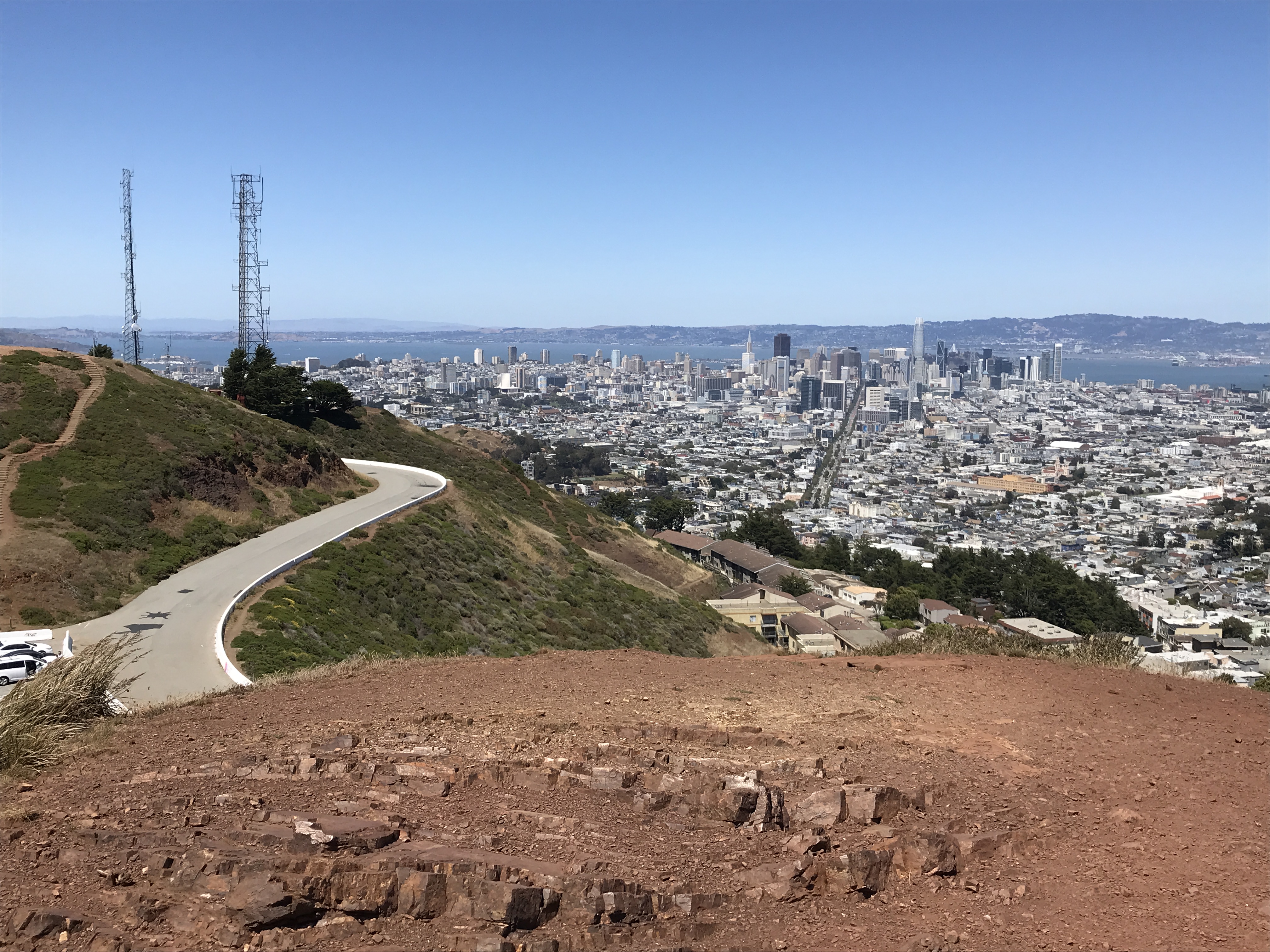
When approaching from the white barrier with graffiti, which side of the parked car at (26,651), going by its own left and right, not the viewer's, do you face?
left

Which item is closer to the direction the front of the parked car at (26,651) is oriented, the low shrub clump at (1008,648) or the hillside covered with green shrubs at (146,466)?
the low shrub clump

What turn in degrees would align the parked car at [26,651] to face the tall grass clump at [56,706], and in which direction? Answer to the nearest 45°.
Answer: approximately 90° to its right

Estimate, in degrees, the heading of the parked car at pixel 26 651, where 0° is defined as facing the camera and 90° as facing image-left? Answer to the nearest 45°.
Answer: approximately 270°

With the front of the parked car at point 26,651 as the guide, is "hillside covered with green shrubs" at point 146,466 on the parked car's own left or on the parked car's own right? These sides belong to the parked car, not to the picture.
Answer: on the parked car's own left
